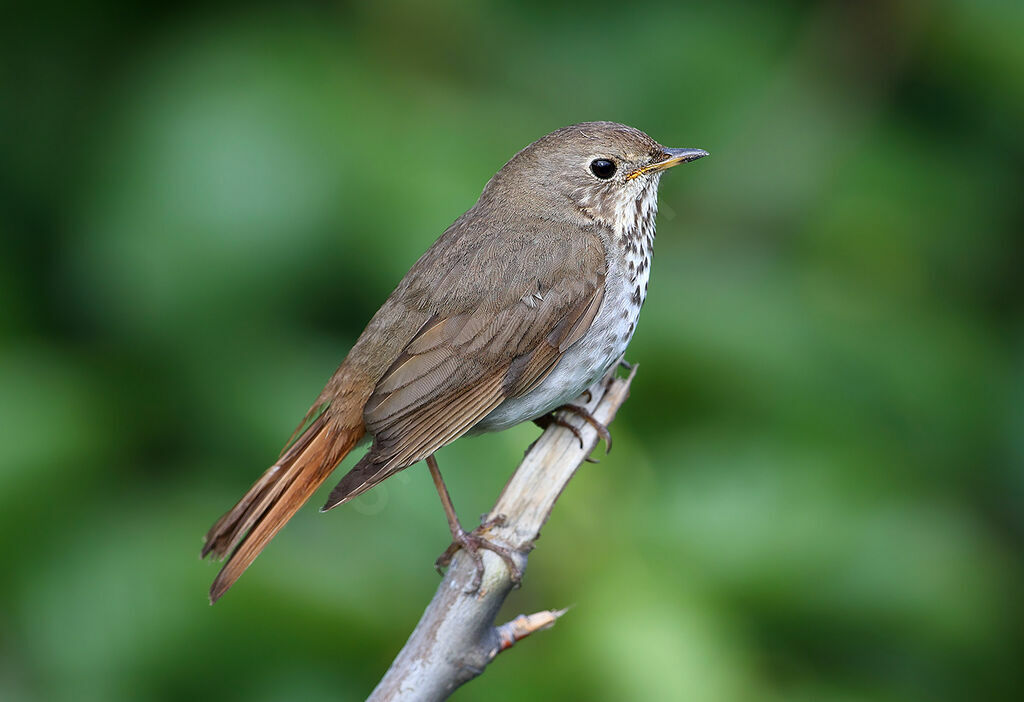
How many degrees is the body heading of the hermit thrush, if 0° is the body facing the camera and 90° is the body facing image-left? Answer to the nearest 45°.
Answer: approximately 270°
